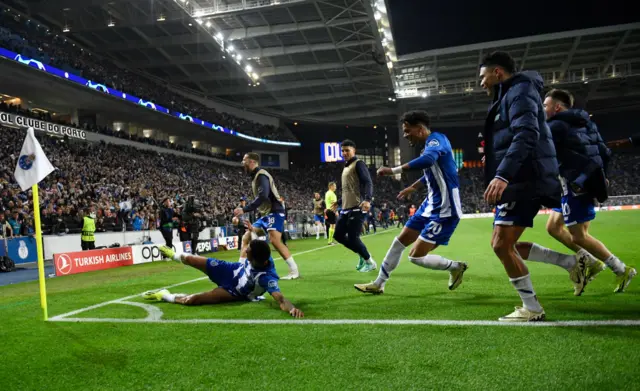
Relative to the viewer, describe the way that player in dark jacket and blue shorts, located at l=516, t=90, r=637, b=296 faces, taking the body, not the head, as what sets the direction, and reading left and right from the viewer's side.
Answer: facing to the left of the viewer

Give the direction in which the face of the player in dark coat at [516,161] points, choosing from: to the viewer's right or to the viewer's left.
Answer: to the viewer's left

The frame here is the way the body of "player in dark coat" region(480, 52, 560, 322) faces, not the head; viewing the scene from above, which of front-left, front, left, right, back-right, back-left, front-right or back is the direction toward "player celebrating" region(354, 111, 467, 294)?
front-right

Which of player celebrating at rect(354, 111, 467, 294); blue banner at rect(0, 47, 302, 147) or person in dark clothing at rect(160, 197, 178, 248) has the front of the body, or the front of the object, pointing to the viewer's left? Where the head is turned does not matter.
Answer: the player celebrating

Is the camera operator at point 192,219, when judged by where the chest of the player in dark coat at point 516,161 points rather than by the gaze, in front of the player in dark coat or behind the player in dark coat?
in front

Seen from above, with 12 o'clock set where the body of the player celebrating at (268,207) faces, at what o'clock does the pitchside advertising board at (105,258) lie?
The pitchside advertising board is roughly at 2 o'clock from the player celebrating.

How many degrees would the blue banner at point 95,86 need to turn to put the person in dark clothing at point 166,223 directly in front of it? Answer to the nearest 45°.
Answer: approximately 45° to its right

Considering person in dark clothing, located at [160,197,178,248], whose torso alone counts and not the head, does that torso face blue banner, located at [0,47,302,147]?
no

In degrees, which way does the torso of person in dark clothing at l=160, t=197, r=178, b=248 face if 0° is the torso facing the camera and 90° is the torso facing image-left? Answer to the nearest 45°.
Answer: approximately 315°

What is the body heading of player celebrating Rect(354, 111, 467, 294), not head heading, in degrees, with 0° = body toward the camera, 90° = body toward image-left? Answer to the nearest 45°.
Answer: approximately 90°

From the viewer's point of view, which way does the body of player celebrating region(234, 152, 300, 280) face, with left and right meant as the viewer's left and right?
facing to the left of the viewer

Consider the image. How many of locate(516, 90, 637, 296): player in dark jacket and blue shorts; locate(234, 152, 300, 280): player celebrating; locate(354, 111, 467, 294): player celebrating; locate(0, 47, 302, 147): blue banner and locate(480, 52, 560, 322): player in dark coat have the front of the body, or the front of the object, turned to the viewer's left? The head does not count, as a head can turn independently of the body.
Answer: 4

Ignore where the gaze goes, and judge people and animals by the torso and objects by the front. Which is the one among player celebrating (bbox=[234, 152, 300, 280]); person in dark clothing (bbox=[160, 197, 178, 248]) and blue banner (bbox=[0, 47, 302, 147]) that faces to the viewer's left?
the player celebrating

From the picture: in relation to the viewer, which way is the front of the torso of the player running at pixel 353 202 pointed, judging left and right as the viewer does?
facing the viewer and to the left of the viewer

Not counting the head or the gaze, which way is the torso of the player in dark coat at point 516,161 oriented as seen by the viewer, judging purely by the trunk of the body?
to the viewer's left

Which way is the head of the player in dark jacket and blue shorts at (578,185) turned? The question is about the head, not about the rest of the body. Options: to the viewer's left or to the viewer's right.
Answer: to the viewer's left

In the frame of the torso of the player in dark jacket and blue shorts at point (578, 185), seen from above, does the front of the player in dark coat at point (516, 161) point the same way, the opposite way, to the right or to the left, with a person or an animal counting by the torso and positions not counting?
the same way

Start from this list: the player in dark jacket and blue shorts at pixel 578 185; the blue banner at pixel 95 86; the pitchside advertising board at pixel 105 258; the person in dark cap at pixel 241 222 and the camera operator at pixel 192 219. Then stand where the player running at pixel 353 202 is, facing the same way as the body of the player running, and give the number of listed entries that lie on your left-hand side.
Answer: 1

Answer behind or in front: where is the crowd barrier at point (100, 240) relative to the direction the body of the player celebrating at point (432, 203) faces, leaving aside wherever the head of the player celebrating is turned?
in front
